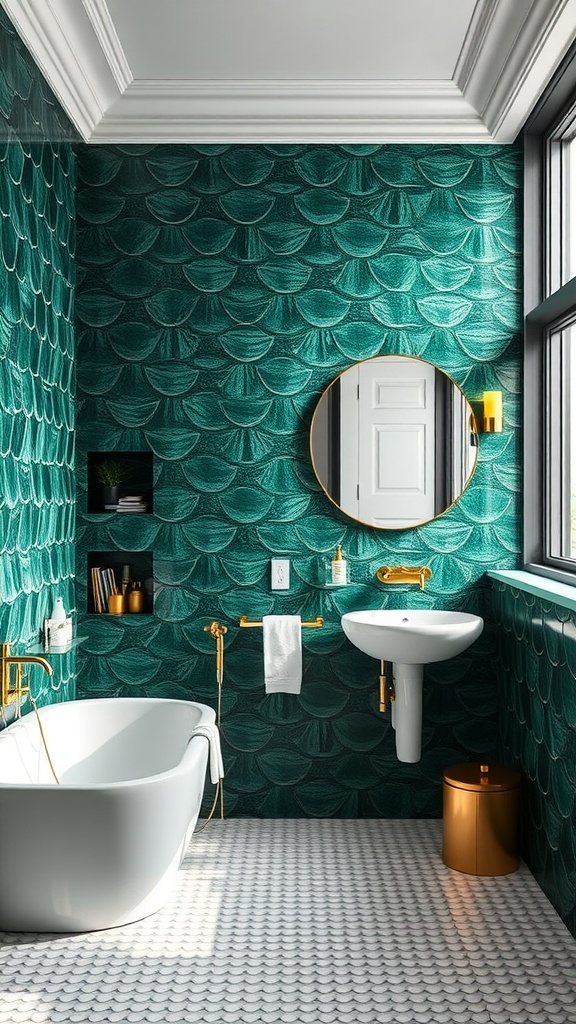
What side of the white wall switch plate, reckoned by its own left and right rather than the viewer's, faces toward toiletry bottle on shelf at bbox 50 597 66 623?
right

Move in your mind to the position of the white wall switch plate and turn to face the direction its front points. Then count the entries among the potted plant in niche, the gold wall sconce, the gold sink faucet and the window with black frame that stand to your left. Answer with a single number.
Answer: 3

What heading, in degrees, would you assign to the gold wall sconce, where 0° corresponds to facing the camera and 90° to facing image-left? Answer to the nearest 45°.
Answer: approximately 0°

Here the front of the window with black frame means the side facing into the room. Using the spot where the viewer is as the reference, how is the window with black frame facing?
facing to the left of the viewer

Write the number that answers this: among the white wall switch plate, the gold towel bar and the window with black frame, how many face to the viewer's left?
1

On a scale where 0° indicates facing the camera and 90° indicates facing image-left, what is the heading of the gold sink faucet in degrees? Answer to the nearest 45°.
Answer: approximately 0°

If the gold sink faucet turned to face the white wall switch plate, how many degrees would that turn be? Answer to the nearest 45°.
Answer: approximately 90° to its right

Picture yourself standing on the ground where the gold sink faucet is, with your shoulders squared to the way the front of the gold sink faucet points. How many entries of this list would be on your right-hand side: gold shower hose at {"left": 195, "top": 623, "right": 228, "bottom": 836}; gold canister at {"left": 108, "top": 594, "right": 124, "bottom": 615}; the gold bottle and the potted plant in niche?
4

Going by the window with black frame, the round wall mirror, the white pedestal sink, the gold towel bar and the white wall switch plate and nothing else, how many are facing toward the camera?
4
